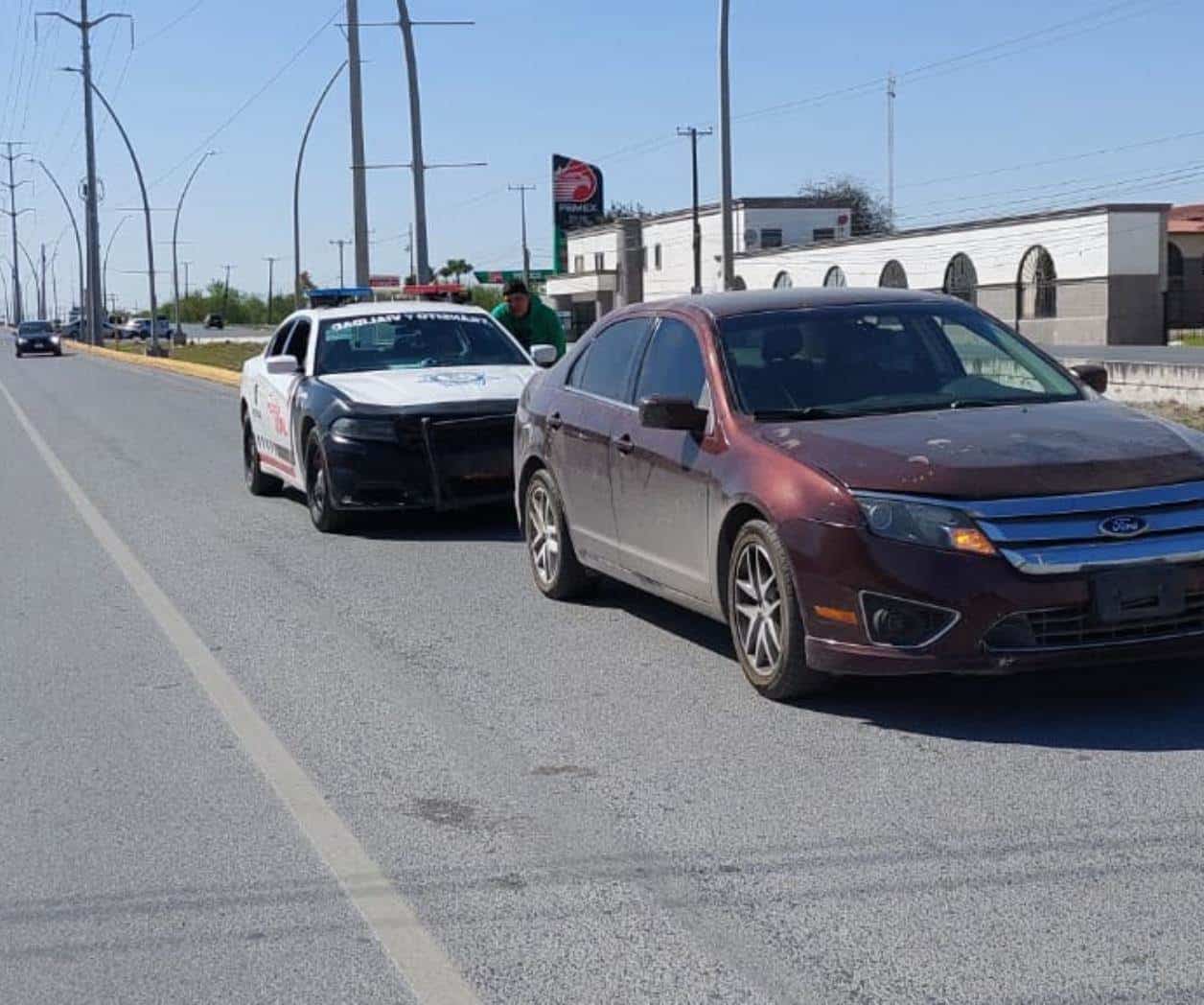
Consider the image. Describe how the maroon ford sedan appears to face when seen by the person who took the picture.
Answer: facing the viewer and to the right of the viewer

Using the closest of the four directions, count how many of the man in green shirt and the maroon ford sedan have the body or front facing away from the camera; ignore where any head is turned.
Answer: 0

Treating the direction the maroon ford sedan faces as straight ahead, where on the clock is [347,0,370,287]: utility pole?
The utility pole is roughly at 7 o'clock from the maroon ford sedan.

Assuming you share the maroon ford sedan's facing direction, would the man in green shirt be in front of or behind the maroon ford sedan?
behind

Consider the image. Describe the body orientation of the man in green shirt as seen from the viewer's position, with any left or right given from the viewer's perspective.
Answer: facing the viewer and to the left of the viewer

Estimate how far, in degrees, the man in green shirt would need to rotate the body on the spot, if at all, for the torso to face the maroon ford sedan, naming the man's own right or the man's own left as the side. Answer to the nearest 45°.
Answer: approximately 45° to the man's own left
